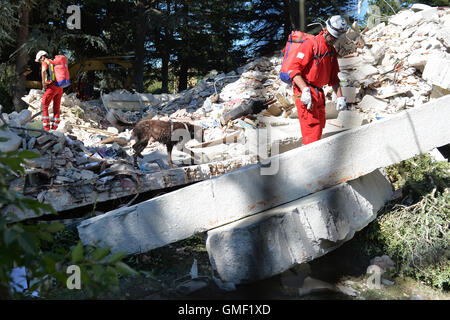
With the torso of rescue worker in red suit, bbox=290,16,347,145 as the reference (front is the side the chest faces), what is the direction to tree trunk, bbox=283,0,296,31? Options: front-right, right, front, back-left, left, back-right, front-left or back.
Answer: back-left

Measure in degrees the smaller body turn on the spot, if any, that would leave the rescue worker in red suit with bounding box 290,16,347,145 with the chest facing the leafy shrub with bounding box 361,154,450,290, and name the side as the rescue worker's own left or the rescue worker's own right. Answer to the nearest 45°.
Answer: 0° — they already face it

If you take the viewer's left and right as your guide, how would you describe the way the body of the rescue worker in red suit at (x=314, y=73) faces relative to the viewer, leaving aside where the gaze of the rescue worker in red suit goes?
facing the viewer and to the right of the viewer

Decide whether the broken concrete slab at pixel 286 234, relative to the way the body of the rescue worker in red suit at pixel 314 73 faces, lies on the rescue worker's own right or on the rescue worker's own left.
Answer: on the rescue worker's own right

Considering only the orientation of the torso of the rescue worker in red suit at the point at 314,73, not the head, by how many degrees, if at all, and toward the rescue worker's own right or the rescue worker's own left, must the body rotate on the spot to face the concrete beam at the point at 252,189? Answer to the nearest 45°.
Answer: approximately 45° to the rescue worker's own right

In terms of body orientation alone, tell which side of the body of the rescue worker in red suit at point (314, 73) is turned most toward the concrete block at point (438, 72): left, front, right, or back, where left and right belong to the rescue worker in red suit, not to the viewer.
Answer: left

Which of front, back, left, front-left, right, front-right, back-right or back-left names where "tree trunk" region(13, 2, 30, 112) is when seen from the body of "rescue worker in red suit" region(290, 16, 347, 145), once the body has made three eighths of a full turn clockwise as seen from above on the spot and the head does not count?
front-right
